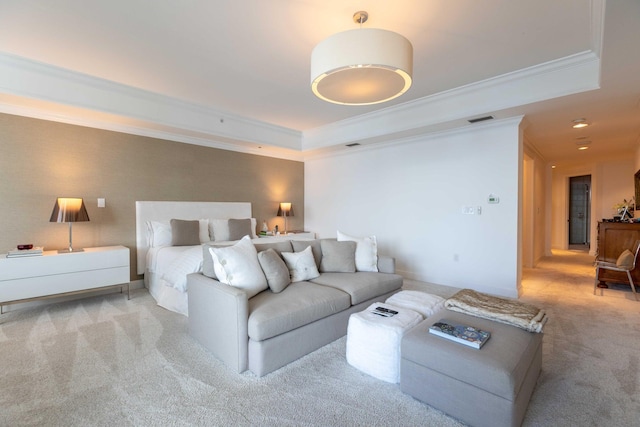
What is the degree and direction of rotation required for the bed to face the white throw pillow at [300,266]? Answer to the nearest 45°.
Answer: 0° — it already faces it

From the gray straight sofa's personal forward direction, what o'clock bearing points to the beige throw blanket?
The beige throw blanket is roughly at 11 o'clock from the gray straight sofa.

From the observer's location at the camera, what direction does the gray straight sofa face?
facing the viewer and to the right of the viewer

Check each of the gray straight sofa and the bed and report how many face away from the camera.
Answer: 0

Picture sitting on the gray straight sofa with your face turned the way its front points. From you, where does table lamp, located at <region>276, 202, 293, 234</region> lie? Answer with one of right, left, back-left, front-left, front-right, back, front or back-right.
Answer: back-left

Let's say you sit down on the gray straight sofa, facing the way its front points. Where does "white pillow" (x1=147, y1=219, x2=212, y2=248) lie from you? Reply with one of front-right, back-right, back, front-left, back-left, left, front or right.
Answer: back

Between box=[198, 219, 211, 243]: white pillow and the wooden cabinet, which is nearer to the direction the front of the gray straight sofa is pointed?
the wooden cabinet
